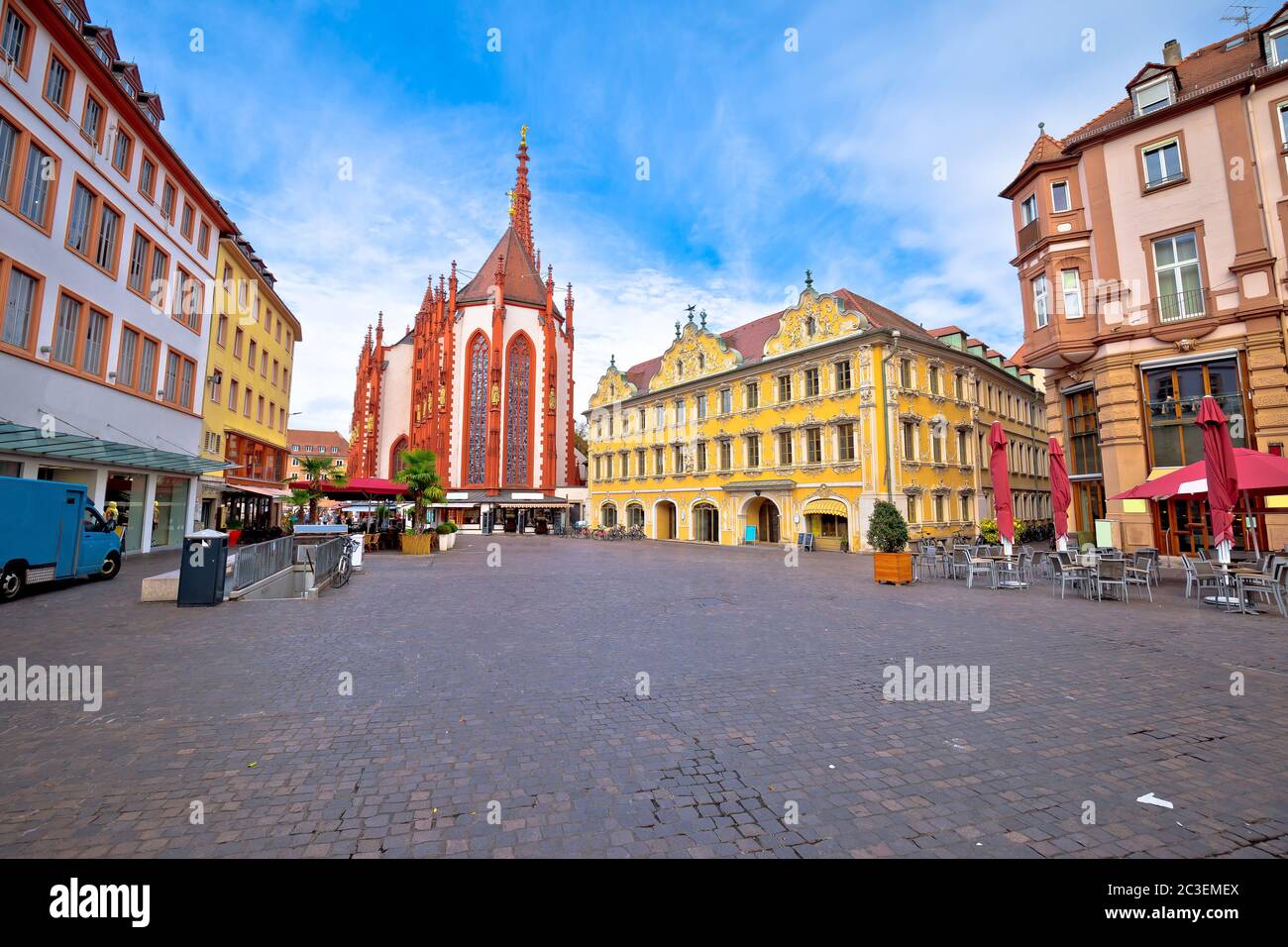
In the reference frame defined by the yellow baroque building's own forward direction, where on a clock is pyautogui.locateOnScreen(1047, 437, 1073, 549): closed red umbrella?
The closed red umbrella is roughly at 10 o'clock from the yellow baroque building.

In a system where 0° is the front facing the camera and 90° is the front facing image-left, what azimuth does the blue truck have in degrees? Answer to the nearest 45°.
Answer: approximately 225°

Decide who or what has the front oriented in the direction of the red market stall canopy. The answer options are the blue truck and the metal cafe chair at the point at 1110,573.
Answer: the blue truck

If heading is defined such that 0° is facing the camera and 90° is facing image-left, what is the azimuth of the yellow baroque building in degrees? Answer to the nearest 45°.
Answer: approximately 45°

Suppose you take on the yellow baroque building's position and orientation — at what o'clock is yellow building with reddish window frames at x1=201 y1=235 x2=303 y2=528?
The yellow building with reddish window frames is roughly at 1 o'clock from the yellow baroque building.
